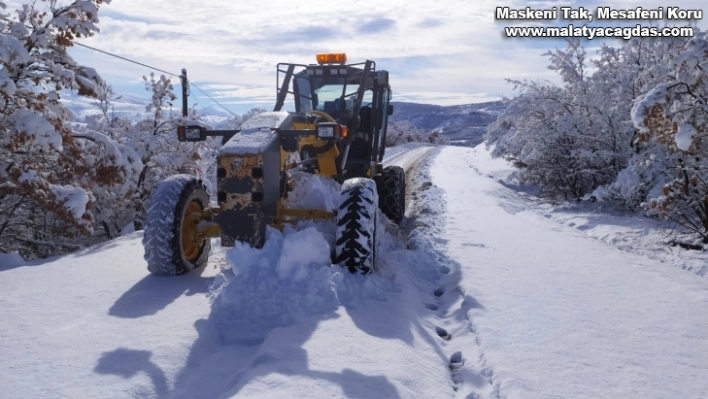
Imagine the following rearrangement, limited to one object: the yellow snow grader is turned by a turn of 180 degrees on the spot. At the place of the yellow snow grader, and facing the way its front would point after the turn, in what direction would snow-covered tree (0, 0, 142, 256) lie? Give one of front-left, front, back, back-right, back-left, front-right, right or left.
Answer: left

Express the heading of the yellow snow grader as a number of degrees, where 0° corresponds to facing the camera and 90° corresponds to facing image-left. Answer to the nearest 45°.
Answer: approximately 45°

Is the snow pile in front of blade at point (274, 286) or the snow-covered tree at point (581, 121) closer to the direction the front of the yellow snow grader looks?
the snow pile in front of blade
